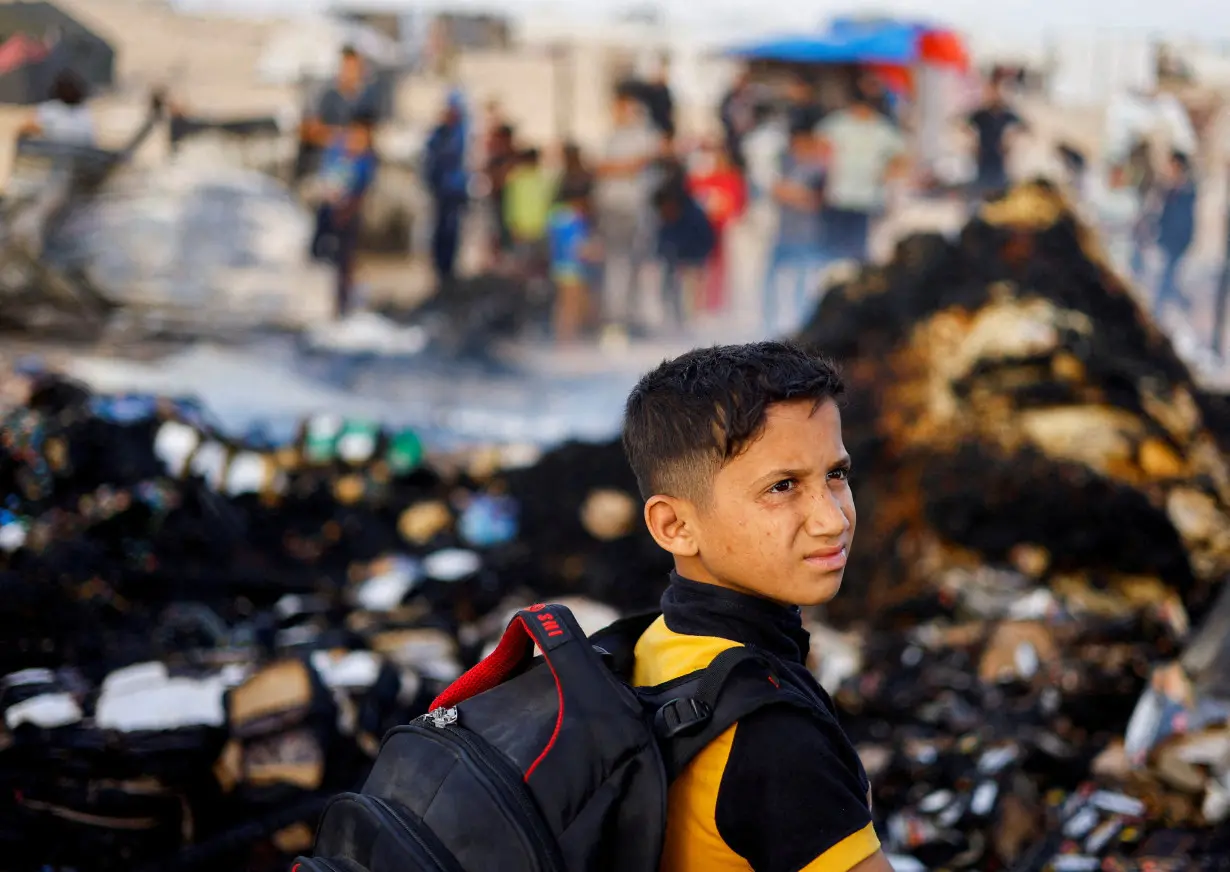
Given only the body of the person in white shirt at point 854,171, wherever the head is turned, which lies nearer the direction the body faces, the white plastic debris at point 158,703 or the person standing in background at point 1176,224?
the white plastic debris

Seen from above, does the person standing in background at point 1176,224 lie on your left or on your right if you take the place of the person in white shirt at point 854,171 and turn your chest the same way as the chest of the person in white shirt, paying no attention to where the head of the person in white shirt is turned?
on your left

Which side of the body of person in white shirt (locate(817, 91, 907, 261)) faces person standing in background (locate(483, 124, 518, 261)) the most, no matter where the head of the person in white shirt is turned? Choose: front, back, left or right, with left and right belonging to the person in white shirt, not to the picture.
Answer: right

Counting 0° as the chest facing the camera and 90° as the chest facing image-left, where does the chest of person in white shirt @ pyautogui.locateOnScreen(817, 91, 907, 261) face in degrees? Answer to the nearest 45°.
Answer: approximately 0°

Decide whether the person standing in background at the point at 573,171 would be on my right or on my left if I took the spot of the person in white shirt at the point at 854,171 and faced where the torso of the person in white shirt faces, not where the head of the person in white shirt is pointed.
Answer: on my right

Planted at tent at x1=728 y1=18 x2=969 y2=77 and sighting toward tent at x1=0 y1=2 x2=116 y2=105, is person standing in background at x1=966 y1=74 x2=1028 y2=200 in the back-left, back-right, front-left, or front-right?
back-left

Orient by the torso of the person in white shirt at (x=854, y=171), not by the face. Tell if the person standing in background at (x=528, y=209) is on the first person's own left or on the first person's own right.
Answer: on the first person's own right

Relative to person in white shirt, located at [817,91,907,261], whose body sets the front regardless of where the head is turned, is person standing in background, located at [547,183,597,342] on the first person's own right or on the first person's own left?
on the first person's own right
